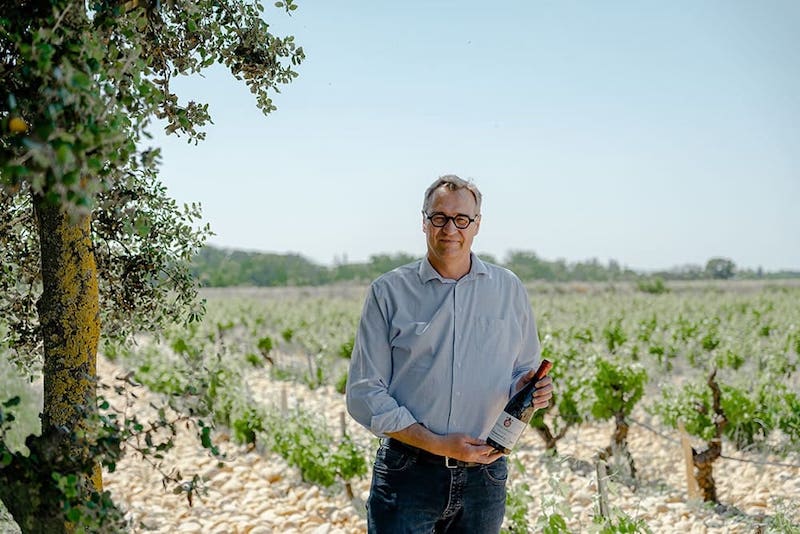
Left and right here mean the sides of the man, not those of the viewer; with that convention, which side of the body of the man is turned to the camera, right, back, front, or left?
front

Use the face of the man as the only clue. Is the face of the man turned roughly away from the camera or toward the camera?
toward the camera
